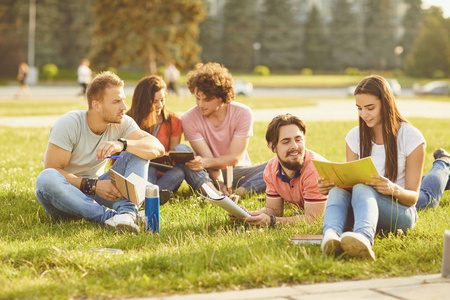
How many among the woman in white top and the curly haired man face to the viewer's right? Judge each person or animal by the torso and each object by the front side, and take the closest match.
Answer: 0

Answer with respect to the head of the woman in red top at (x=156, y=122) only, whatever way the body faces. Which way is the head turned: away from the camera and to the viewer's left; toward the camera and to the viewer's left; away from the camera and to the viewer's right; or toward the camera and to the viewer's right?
toward the camera and to the viewer's right

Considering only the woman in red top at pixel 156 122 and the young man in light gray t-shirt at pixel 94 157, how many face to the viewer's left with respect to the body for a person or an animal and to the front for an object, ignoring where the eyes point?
0

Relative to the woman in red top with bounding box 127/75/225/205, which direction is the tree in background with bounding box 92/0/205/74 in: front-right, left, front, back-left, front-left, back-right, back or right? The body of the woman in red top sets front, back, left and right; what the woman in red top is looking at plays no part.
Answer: back-left

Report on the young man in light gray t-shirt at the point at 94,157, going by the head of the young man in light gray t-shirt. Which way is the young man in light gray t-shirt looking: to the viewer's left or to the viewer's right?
to the viewer's right

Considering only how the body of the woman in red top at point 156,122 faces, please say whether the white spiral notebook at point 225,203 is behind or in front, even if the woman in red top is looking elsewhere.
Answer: in front

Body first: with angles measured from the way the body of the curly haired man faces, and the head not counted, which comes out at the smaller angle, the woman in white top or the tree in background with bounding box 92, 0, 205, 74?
the woman in white top

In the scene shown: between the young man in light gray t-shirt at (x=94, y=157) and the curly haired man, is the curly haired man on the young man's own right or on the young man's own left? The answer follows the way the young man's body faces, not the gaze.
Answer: on the young man's own left

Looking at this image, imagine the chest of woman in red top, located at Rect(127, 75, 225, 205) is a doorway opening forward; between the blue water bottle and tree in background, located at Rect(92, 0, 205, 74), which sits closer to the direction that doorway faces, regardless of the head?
the blue water bottle

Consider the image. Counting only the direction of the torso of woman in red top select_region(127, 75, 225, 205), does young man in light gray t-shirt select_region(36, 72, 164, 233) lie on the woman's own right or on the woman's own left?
on the woman's own right

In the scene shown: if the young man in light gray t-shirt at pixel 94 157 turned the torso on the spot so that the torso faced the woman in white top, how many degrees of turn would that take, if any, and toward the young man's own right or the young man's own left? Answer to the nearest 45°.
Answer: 0° — they already face them
